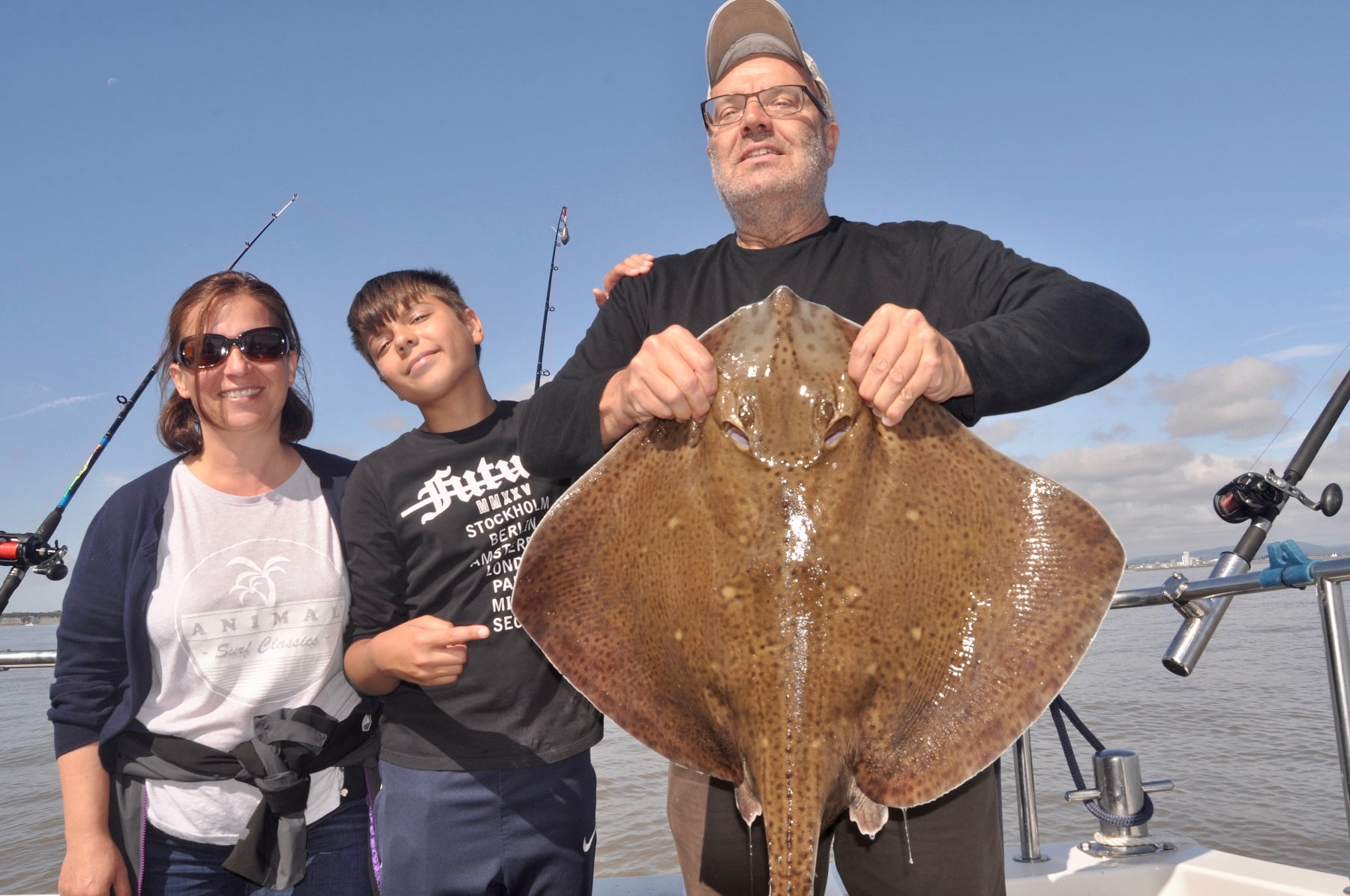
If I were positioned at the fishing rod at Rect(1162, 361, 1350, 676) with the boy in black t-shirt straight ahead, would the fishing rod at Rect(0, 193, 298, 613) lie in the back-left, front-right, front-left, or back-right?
front-right

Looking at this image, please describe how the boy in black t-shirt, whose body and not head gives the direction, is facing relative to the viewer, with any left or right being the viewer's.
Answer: facing the viewer

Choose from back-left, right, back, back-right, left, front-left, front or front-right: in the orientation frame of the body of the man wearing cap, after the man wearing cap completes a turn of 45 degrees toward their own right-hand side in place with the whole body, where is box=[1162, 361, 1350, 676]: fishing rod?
back

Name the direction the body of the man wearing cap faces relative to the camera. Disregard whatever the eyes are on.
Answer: toward the camera

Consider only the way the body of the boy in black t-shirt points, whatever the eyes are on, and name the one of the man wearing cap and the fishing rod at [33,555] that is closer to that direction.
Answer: the man wearing cap

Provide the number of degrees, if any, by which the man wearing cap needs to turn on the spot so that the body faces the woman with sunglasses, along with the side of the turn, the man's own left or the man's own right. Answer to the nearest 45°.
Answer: approximately 90° to the man's own right

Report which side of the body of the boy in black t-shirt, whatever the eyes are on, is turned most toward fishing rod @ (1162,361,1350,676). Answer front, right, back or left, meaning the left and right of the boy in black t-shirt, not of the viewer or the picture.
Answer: left

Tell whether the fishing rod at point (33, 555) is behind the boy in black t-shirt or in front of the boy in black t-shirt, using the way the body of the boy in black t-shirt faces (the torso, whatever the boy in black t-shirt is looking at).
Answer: behind

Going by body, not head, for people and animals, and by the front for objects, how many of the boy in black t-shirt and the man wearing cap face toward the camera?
2
